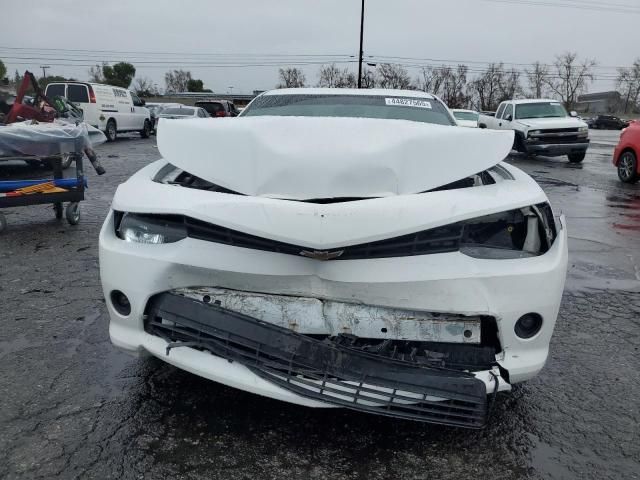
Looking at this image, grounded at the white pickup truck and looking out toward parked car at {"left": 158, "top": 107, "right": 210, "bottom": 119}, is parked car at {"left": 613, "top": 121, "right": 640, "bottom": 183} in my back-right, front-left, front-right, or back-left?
back-left

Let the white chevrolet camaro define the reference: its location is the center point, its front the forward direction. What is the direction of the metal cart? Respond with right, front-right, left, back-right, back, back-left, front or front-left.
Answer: back-right

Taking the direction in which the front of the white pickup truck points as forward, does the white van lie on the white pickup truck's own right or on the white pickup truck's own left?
on the white pickup truck's own right

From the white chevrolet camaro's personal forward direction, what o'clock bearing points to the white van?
The white van is roughly at 5 o'clock from the white chevrolet camaro.

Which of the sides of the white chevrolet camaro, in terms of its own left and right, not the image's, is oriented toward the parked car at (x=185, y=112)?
back

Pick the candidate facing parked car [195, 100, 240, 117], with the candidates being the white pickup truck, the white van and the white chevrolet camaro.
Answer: the white van

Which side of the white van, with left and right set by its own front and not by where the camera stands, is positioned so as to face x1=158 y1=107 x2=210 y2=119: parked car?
front

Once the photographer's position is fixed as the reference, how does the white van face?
facing away from the viewer and to the right of the viewer

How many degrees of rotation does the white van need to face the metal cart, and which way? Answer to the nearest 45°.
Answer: approximately 135° to its right

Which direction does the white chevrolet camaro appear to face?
toward the camera

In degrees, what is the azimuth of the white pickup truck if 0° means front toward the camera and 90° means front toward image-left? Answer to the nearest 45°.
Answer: approximately 315°

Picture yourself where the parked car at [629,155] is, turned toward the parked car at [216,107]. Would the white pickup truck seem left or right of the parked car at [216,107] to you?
right

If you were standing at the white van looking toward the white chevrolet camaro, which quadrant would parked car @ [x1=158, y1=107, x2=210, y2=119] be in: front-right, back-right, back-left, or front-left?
back-left
